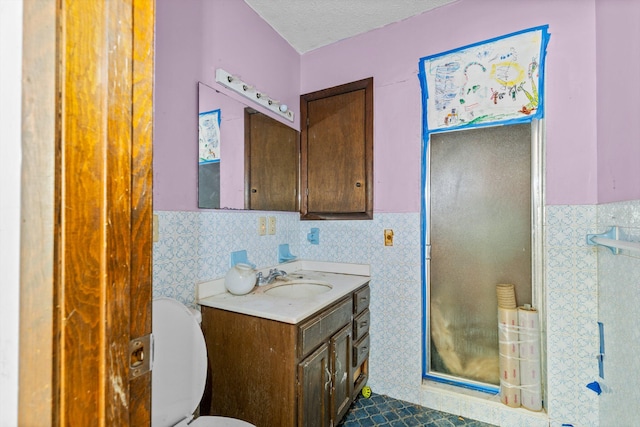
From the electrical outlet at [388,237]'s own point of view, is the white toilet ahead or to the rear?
ahead

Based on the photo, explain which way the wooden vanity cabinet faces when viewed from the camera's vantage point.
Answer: facing the viewer and to the right of the viewer

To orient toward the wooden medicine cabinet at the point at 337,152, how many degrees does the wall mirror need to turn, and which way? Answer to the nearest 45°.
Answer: approximately 45° to its left

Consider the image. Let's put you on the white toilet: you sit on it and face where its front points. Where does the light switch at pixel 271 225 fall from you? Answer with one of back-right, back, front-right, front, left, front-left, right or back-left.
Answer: left

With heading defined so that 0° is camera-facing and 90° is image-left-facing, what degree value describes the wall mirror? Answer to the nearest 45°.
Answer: approximately 315°
